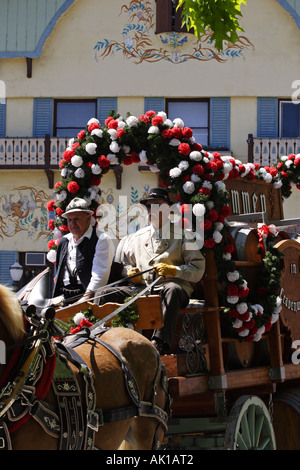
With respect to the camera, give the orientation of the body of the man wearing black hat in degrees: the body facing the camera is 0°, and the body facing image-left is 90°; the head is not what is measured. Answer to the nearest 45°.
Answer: approximately 45°

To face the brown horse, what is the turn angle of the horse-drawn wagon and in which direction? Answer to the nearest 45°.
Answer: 0° — it already faces it

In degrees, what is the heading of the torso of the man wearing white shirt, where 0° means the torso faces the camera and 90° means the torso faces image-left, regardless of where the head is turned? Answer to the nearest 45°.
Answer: approximately 45°

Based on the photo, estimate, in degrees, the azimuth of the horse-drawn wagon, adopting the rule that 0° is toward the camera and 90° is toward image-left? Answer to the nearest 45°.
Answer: approximately 45°
